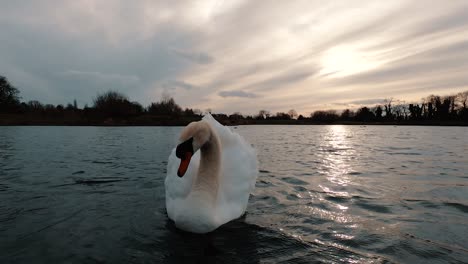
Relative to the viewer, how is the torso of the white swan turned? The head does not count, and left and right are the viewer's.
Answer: facing the viewer and to the left of the viewer
